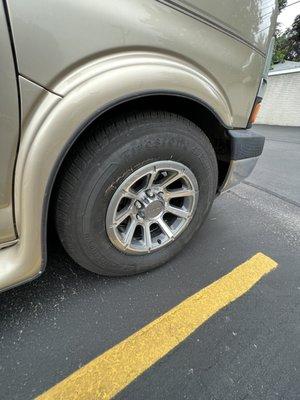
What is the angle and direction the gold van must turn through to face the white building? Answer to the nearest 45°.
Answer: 0° — it already faces it

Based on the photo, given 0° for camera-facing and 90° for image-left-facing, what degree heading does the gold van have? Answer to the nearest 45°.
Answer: approximately 225°
